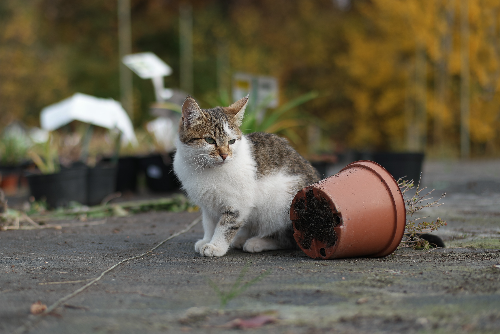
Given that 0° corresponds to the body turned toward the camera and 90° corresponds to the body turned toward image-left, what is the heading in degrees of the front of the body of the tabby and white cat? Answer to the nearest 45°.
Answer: approximately 45°

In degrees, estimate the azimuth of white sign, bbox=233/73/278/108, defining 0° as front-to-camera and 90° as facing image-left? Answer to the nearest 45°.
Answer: approximately 0°

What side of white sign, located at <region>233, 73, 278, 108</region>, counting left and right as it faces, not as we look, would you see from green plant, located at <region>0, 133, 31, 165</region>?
right

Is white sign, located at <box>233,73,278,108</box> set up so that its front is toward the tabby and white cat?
yes

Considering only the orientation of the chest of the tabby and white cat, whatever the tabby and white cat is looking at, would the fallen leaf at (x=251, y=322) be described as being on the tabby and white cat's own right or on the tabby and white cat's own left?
on the tabby and white cat's own left

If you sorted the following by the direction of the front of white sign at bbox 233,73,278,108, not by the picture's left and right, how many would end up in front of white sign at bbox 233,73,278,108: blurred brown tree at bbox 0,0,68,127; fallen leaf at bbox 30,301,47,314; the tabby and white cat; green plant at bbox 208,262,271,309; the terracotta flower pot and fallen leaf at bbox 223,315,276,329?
5

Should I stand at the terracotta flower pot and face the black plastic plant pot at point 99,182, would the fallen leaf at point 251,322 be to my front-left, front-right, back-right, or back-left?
back-left

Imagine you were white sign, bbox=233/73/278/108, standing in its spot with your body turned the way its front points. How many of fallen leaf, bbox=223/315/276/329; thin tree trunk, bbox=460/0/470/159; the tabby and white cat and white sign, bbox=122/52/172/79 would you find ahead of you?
2

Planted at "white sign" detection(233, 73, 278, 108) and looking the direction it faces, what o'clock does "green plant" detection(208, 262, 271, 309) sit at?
The green plant is roughly at 12 o'clock from the white sign.

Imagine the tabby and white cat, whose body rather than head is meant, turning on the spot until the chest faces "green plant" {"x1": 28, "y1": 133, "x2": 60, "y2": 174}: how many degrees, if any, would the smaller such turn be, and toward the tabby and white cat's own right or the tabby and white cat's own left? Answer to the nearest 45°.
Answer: approximately 90° to the tabby and white cat's own right
